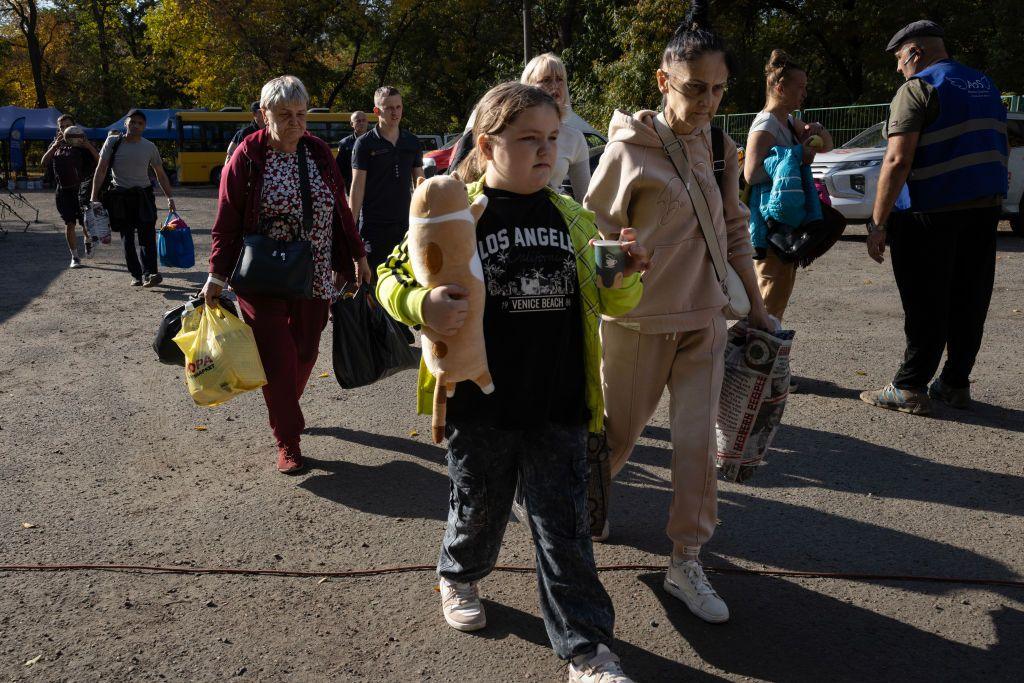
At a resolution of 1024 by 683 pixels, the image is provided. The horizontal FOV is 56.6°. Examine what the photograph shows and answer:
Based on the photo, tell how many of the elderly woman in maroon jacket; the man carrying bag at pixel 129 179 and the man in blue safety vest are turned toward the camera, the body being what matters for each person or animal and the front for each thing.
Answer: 2

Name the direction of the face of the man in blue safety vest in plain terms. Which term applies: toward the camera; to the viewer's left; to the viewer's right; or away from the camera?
to the viewer's left

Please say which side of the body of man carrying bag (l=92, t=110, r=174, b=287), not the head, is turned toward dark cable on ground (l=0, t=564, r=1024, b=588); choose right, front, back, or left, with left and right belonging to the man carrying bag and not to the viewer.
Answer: front

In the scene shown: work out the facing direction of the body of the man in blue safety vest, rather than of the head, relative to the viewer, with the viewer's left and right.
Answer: facing away from the viewer and to the left of the viewer

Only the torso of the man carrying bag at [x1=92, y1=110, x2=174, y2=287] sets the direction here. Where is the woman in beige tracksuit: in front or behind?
in front

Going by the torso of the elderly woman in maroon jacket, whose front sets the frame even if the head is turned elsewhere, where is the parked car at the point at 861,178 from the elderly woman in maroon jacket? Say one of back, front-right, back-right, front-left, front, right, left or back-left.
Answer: back-left

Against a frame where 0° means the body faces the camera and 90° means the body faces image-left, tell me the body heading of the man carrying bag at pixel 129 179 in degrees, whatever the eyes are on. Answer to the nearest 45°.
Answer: approximately 0°

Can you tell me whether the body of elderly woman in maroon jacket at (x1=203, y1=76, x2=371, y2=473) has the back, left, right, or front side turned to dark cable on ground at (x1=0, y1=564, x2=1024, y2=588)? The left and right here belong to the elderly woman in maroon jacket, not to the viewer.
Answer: front

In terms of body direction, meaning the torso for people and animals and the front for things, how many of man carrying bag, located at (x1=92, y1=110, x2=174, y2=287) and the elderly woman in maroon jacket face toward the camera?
2

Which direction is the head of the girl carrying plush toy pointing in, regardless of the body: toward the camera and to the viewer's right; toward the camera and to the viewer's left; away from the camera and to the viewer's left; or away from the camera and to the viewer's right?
toward the camera and to the viewer's right

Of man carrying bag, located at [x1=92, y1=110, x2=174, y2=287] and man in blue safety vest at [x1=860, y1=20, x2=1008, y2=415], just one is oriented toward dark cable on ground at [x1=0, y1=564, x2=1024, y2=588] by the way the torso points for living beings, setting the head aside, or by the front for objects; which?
the man carrying bag
